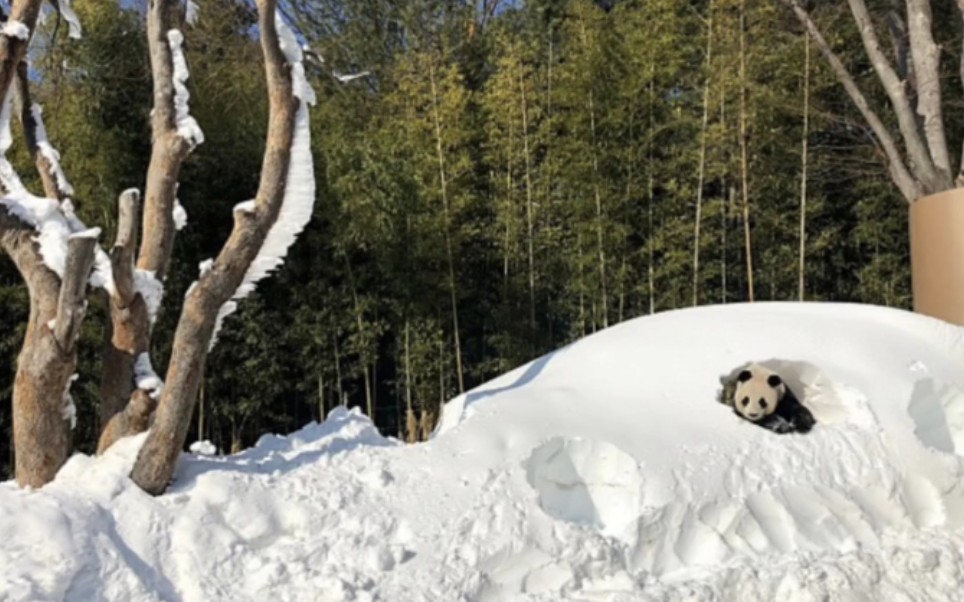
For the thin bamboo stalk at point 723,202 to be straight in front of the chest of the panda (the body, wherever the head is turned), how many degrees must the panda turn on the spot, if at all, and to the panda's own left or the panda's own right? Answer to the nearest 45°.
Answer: approximately 135° to the panda's own right

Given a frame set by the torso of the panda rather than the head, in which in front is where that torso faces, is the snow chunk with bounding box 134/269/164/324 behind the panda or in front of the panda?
in front

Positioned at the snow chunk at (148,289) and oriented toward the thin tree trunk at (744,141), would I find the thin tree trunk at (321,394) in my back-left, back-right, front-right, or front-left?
front-left

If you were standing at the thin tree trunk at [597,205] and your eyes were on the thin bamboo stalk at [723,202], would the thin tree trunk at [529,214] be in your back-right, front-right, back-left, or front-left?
back-left

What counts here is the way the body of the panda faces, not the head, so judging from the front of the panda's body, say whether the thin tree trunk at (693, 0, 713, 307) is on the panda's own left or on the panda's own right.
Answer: on the panda's own right

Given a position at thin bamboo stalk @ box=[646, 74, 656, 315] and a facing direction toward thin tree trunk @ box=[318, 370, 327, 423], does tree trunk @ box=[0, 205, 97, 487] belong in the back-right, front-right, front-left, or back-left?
front-left

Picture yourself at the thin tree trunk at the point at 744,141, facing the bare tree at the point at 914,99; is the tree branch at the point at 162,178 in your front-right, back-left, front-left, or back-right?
front-right

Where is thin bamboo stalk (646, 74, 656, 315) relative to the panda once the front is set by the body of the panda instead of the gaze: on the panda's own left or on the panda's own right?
on the panda's own right

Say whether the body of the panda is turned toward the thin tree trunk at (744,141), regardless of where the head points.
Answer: no

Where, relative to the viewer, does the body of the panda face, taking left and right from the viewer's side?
facing the viewer and to the left of the viewer

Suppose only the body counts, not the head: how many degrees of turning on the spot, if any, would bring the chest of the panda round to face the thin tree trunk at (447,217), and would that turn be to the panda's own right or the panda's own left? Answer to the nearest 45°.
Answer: approximately 90° to the panda's own right

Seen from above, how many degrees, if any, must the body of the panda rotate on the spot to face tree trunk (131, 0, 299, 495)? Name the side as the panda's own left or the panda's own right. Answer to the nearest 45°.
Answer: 0° — it already faces it

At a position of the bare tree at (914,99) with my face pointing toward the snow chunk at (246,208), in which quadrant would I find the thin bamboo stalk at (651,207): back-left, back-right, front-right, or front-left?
front-right

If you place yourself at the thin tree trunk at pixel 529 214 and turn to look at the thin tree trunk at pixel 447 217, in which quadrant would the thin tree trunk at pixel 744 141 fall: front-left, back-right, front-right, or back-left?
back-left
